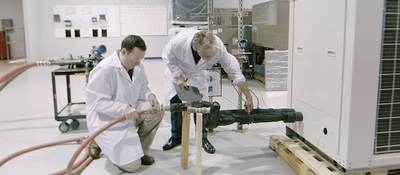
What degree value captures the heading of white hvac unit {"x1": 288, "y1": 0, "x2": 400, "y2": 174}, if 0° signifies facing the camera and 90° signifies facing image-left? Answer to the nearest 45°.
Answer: approximately 45°

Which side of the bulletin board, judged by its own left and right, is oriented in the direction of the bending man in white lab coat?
front

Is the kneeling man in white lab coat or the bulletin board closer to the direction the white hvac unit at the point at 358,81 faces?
the kneeling man in white lab coat

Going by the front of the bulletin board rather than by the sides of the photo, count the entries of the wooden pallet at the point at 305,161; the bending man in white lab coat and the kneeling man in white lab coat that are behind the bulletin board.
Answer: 0

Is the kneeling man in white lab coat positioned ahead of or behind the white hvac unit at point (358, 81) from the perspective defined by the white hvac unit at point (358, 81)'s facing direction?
ahead

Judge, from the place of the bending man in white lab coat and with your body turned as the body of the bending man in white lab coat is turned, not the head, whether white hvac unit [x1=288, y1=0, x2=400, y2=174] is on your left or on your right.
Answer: on your left

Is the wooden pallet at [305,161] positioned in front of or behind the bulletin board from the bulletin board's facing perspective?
in front

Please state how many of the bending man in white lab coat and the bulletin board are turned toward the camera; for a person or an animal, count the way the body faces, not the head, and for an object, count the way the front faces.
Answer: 2

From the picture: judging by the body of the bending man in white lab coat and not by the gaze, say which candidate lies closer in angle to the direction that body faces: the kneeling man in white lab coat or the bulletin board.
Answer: the kneeling man in white lab coat

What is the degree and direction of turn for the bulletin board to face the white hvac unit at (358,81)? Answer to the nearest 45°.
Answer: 0° — it already faces it

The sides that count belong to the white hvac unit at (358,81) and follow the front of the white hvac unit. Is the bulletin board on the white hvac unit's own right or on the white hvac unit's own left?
on the white hvac unit's own right

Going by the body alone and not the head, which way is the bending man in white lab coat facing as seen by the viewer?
toward the camera

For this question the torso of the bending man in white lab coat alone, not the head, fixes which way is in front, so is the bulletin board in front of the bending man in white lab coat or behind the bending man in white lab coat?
behind

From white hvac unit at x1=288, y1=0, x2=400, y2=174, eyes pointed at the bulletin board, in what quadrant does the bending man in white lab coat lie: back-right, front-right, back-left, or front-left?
front-left

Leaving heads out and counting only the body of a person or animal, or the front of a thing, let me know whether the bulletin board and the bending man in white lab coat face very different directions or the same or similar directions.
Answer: same or similar directions

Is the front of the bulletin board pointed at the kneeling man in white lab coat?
yes

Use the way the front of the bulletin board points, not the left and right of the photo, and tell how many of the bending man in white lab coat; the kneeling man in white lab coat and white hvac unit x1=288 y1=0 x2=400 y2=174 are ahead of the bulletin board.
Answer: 3
